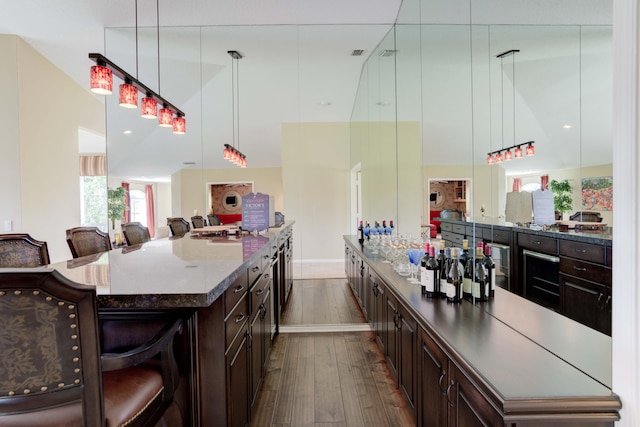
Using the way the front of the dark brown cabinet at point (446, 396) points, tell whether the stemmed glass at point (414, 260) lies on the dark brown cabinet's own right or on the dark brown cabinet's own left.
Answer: on the dark brown cabinet's own right

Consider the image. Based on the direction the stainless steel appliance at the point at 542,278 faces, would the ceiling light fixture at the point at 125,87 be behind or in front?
in front

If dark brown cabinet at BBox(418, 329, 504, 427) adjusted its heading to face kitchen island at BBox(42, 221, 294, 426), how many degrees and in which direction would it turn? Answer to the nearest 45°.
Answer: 0° — it already faces it

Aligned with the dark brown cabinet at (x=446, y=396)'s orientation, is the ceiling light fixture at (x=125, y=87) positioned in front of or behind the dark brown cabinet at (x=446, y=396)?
in front

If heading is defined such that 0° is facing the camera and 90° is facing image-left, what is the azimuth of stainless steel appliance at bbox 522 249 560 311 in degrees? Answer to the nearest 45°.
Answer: approximately 45°

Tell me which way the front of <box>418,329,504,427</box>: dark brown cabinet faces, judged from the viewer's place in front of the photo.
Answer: facing to the left of the viewer

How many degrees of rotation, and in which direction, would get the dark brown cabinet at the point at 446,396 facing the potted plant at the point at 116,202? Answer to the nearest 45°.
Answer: approximately 45° to its right

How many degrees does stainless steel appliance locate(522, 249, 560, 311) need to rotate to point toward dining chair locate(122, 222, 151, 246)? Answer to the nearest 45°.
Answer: approximately 45° to its right

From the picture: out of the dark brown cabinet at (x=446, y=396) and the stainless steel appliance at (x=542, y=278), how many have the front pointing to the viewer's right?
0
